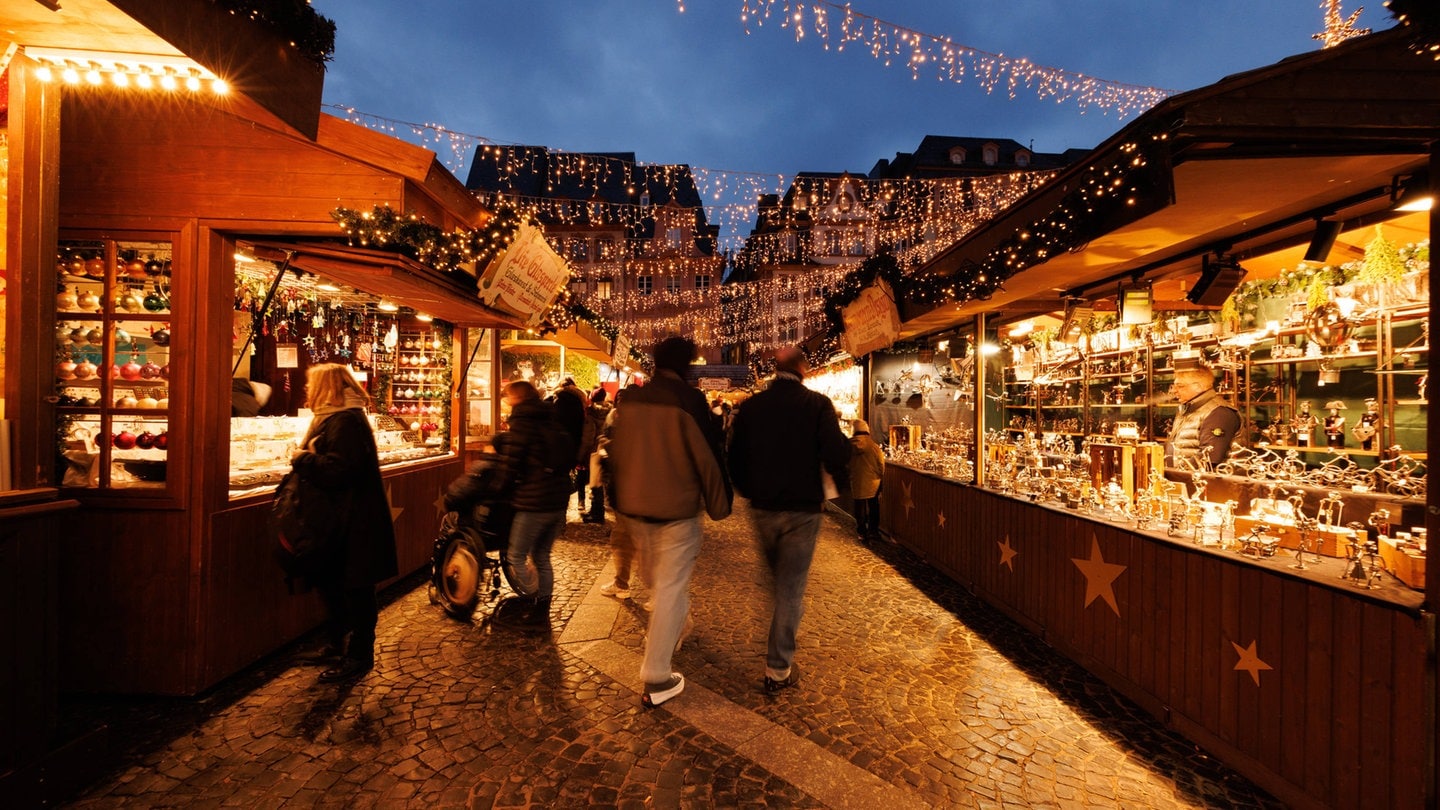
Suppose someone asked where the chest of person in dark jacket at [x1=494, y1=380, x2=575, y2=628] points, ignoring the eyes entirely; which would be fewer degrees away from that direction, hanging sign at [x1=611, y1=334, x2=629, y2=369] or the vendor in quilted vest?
the hanging sign

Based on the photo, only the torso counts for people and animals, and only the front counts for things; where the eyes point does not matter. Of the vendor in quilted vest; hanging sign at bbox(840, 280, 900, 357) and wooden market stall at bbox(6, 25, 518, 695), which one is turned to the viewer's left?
the vendor in quilted vest

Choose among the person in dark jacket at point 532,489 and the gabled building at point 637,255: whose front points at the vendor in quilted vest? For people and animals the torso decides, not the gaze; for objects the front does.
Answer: the gabled building

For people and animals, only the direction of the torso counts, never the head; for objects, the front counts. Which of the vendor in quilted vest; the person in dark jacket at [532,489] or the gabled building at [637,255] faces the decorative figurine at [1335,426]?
the gabled building

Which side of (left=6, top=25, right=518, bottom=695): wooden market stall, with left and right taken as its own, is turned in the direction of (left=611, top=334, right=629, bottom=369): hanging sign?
left

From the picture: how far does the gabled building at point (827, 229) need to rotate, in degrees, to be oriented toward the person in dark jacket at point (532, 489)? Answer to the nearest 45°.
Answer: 0° — it already faces them

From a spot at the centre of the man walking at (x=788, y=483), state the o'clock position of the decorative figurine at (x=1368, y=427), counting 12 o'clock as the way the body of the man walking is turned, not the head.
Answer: The decorative figurine is roughly at 2 o'clock from the man walking.

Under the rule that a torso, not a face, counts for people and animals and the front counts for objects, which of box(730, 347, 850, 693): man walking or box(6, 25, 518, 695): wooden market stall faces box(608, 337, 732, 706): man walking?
the wooden market stall

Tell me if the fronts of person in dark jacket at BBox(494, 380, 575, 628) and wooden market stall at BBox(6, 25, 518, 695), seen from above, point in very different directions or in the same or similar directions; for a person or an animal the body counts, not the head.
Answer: very different directions
